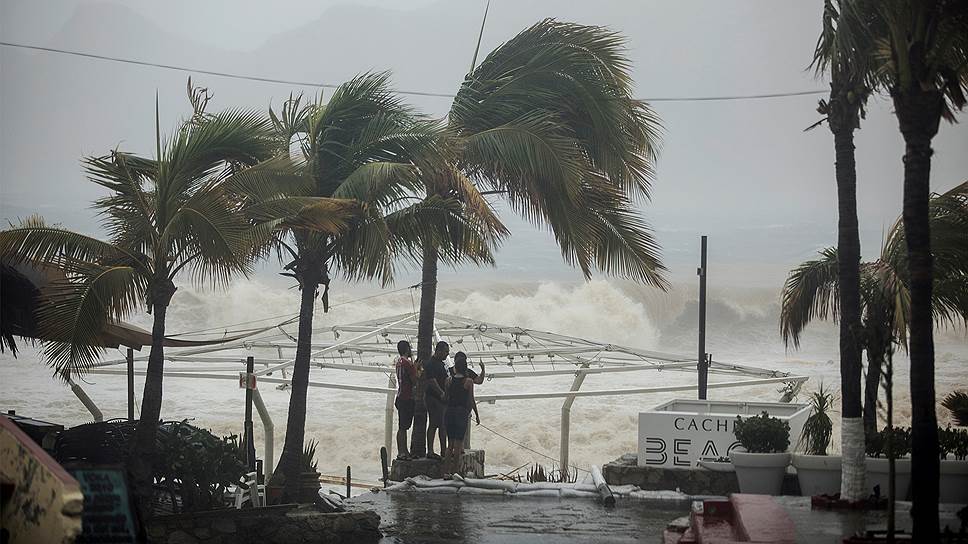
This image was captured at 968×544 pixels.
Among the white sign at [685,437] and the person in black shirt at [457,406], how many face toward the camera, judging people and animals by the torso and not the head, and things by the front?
1

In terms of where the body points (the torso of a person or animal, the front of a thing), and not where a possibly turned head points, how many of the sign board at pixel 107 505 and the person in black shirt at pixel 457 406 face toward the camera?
1

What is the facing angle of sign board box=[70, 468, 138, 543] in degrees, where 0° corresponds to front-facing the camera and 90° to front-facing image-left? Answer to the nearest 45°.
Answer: approximately 0°

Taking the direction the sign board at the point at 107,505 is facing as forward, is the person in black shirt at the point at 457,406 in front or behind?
behind

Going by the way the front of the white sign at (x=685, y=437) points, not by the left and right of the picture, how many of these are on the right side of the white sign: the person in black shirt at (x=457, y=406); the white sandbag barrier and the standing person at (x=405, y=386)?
3

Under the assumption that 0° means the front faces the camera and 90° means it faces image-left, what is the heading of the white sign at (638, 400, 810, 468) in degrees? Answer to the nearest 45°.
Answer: approximately 0°

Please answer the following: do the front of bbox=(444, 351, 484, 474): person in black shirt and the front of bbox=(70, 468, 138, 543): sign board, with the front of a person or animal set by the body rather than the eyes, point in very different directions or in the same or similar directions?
very different directions

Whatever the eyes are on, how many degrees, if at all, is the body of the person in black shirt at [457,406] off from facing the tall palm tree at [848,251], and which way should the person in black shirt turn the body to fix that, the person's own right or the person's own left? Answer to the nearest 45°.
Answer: approximately 135° to the person's own right

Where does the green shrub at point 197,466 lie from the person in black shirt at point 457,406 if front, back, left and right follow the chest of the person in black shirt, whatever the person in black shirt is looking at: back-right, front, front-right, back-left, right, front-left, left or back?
back-left

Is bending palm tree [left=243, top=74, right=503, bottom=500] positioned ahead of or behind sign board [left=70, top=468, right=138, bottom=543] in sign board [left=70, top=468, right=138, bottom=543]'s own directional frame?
behind

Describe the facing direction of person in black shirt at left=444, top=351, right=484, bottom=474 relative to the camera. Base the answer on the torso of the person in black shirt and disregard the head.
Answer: away from the camera

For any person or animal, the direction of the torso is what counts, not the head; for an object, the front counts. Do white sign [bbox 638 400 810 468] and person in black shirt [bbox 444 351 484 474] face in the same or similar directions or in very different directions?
very different directions
